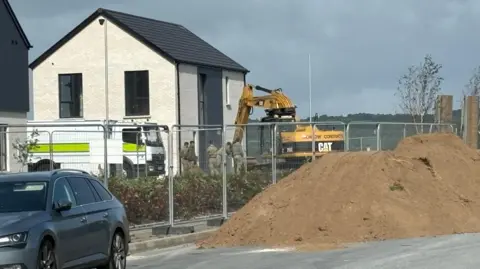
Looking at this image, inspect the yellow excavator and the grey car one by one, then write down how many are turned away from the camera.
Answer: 0

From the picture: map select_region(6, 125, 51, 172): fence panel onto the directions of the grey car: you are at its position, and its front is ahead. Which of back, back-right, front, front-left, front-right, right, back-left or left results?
back-right

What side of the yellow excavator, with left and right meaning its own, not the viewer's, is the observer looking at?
left

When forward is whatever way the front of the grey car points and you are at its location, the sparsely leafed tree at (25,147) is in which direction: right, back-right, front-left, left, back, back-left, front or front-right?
back-right

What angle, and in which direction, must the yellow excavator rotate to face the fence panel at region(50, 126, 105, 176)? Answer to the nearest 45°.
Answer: approximately 45° to its left
